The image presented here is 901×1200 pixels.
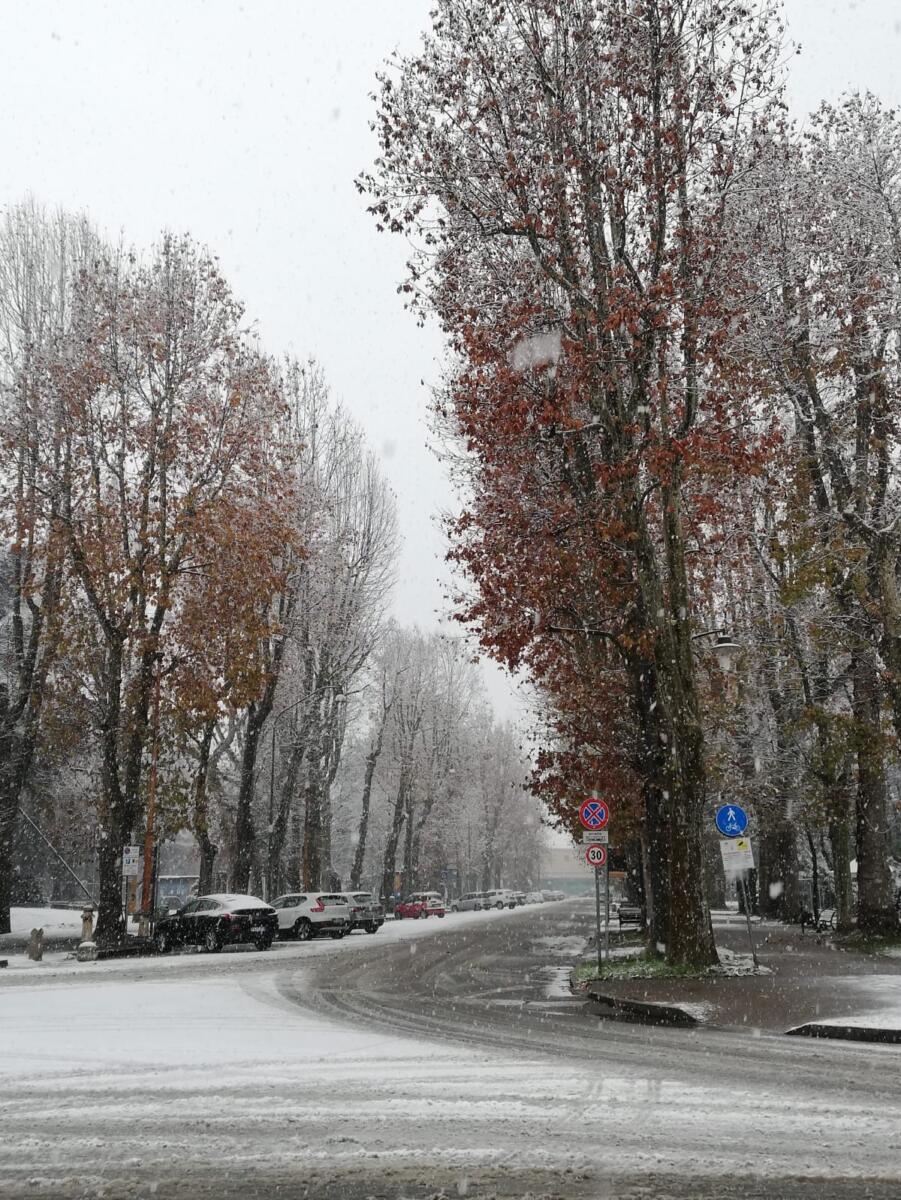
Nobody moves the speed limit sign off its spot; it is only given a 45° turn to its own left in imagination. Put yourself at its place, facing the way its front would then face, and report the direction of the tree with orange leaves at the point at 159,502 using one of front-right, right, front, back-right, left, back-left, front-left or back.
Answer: back

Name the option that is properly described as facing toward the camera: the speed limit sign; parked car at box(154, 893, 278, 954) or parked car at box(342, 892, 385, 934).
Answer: the speed limit sign

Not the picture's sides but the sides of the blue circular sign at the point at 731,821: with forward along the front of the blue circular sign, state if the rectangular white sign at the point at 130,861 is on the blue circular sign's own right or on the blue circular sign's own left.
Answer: on the blue circular sign's own right

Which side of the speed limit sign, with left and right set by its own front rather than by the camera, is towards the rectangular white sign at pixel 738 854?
left

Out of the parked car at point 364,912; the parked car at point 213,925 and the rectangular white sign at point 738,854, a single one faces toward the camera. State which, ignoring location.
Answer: the rectangular white sign

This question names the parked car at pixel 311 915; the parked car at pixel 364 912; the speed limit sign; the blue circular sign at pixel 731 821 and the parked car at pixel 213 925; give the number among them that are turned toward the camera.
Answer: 2

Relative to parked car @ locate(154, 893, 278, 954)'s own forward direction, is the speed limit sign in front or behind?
behind

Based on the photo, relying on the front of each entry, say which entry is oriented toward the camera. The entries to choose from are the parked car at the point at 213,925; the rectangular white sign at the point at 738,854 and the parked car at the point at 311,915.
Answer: the rectangular white sign

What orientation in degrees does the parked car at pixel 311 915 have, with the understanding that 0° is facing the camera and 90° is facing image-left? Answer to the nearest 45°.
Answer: approximately 135°

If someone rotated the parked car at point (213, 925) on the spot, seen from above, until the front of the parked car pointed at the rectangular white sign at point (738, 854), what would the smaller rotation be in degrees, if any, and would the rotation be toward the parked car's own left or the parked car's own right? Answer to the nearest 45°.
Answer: approximately 180°

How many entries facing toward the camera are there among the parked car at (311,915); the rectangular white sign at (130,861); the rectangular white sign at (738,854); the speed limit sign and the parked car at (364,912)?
3

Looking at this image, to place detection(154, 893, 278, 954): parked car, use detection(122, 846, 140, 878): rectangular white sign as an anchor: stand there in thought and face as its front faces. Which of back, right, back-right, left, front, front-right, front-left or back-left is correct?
back-left
